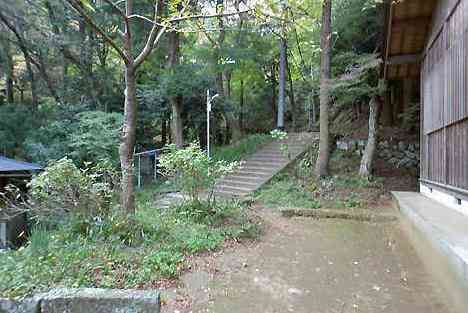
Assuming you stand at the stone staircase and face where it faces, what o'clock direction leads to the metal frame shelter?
The metal frame shelter is roughly at 2 o'clock from the stone staircase.

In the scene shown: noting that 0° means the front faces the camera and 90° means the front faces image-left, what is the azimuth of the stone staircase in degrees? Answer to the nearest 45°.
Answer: approximately 45°

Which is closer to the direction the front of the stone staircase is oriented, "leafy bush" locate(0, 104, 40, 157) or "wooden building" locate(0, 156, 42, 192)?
the wooden building

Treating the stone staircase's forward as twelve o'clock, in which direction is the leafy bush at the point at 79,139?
The leafy bush is roughly at 1 o'clock from the stone staircase.

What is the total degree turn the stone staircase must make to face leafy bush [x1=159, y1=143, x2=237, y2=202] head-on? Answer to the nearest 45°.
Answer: approximately 45° to its left

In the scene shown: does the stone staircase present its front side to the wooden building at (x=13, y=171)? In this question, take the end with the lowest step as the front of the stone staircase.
yes
